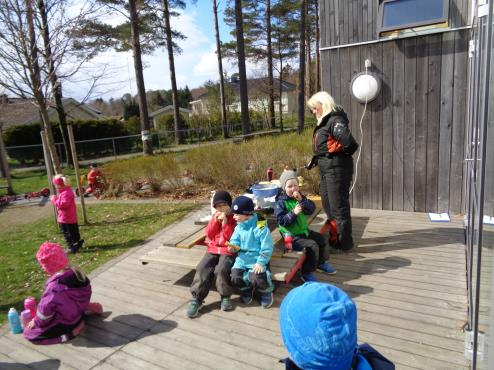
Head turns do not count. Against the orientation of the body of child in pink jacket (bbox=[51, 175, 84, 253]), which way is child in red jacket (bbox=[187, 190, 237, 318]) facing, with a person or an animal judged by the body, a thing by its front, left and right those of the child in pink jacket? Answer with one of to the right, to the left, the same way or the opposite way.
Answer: to the left

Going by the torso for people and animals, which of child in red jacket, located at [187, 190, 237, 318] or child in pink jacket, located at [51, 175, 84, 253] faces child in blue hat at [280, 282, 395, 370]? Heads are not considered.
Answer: the child in red jacket

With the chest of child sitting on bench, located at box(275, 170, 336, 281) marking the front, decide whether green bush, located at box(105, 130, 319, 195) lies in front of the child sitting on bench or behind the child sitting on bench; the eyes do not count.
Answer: behind

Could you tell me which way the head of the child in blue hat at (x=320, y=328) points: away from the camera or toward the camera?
away from the camera

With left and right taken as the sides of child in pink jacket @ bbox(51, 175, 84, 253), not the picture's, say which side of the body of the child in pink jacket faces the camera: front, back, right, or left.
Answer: left

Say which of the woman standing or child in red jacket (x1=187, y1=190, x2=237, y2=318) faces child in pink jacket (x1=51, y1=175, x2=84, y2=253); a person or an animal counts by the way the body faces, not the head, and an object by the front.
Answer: the woman standing

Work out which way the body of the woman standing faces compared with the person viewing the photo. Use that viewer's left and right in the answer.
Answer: facing to the left of the viewer

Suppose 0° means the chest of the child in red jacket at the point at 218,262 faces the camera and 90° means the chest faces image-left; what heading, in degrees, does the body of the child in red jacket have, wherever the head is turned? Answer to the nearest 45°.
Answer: approximately 0°

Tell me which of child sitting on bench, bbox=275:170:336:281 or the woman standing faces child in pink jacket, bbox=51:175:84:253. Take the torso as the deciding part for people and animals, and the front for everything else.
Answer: the woman standing

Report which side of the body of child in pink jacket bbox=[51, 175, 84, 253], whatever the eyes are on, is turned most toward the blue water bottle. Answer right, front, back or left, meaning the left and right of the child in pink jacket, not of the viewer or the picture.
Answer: left

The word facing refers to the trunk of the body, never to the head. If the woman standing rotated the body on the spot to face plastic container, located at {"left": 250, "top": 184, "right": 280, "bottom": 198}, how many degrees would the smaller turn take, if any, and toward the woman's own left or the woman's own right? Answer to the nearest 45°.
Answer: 0° — they already face it
